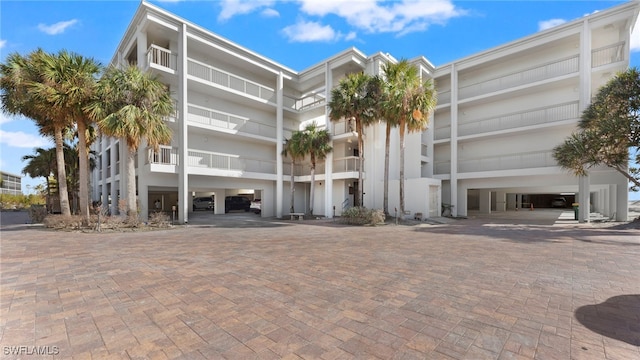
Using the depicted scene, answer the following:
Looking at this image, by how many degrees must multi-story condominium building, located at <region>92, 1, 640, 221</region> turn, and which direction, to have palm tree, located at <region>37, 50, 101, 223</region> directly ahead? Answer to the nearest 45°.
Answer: approximately 45° to its right

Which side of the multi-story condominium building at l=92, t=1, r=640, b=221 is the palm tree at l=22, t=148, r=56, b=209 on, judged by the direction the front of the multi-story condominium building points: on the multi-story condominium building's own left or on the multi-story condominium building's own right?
on the multi-story condominium building's own right

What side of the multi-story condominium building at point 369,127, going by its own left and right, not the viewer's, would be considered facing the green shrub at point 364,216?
front

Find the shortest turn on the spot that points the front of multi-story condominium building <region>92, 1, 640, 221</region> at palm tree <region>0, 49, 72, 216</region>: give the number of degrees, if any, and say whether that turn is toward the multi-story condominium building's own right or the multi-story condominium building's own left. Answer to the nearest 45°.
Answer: approximately 45° to the multi-story condominium building's own right

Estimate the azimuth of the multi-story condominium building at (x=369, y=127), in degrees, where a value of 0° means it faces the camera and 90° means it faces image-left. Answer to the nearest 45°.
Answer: approximately 0°
